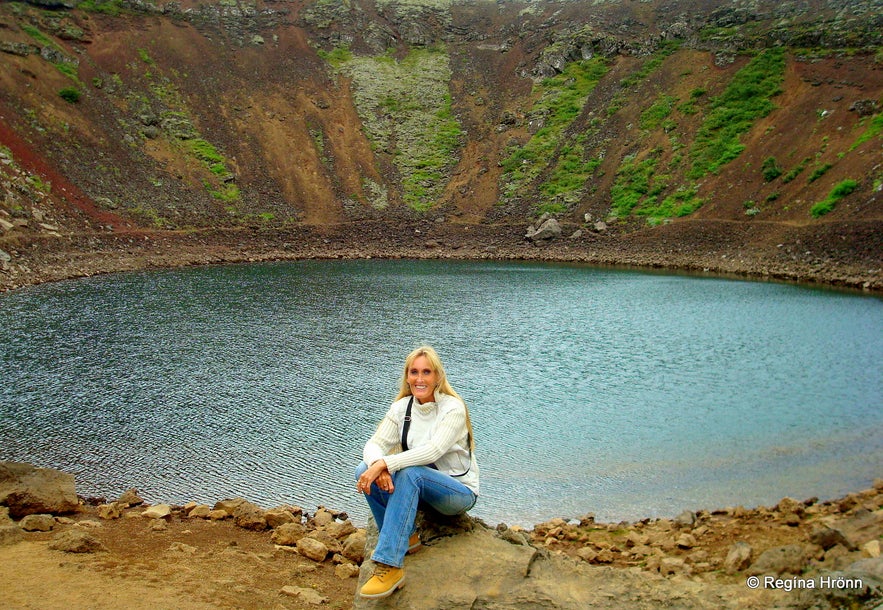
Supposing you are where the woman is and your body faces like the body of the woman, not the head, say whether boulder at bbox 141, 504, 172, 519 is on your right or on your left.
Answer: on your right

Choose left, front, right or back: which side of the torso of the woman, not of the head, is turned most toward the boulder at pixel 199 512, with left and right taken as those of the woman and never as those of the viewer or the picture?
right

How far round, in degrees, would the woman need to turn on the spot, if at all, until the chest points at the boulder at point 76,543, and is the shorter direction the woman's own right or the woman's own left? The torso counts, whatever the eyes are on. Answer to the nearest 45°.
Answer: approximately 90° to the woman's own right

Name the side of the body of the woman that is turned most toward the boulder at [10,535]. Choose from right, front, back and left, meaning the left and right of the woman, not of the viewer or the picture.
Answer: right

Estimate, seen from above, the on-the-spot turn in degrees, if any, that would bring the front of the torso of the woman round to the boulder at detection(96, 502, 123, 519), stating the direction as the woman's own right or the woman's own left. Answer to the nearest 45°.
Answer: approximately 90° to the woman's own right

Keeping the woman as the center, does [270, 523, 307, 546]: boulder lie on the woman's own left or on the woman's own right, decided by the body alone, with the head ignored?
on the woman's own right

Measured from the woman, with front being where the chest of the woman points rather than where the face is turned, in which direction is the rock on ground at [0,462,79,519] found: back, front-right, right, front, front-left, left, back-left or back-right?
right
